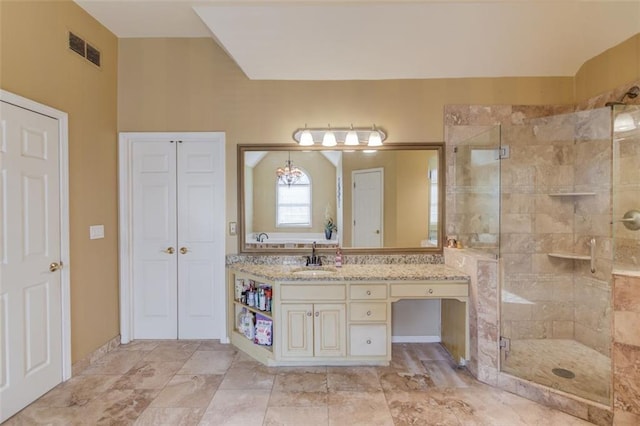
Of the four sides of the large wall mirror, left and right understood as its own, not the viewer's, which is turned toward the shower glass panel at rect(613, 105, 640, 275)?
left

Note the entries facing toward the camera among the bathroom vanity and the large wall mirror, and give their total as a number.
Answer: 2

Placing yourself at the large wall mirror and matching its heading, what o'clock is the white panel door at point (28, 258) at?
The white panel door is roughly at 2 o'clock from the large wall mirror.

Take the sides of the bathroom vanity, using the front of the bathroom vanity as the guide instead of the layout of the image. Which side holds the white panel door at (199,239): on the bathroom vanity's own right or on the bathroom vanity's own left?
on the bathroom vanity's own right

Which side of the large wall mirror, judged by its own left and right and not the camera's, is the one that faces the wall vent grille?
right

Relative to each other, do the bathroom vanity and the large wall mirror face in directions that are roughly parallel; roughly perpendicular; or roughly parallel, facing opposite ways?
roughly parallel

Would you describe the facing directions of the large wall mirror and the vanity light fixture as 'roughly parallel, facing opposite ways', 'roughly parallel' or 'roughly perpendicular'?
roughly parallel

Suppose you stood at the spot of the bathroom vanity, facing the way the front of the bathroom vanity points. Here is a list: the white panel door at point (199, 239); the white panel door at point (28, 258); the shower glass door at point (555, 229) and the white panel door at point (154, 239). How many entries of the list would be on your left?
1

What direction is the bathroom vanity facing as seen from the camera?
toward the camera

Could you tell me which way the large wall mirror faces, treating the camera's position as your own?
facing the viewer

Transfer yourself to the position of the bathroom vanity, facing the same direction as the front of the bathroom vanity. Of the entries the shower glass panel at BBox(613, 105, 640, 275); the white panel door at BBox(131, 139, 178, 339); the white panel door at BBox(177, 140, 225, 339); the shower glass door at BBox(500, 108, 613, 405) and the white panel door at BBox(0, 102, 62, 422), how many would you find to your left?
2

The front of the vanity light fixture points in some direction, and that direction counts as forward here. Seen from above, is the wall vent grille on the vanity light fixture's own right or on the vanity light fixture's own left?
on the vanity light fixture's own right

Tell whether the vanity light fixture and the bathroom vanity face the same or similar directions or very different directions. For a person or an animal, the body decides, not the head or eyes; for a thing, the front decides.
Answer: same or similar directions

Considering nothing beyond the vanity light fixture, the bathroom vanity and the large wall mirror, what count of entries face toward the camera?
3

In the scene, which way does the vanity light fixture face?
toward the camera

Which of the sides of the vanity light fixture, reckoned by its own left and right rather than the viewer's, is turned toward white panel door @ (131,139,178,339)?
right

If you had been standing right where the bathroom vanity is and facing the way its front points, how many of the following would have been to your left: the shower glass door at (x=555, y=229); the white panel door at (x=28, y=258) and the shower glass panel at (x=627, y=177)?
2
